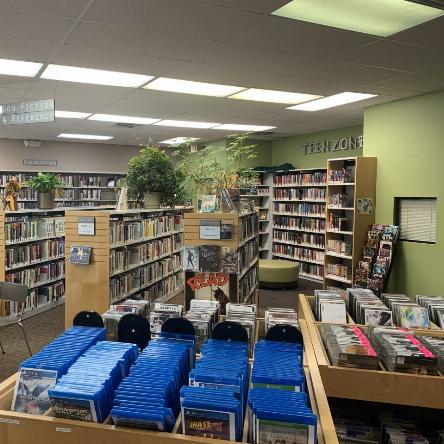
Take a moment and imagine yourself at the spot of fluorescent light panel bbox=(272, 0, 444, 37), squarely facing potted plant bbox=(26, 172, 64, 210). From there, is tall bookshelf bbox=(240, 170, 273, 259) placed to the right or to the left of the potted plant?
right

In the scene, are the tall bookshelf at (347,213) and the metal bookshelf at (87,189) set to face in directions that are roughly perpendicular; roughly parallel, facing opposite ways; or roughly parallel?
roughly perpendicular

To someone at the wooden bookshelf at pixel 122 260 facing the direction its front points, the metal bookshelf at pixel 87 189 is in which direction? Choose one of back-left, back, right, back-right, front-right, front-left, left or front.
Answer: back-left

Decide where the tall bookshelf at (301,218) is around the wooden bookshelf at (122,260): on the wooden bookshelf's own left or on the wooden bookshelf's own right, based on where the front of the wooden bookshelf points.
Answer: on the wooden bookshelf's own left
